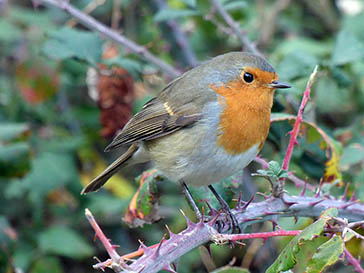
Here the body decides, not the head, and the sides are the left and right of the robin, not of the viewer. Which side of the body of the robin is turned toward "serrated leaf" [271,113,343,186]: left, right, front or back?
front

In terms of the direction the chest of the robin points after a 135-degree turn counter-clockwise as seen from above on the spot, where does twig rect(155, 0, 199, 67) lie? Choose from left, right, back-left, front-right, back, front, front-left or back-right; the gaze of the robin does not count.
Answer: front-right

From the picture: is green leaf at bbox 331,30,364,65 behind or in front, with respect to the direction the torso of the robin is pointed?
in front

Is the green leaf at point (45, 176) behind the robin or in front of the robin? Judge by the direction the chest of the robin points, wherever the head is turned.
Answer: behind

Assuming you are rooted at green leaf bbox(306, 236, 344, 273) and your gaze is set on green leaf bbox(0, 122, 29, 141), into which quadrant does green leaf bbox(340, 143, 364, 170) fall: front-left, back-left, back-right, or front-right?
front-right

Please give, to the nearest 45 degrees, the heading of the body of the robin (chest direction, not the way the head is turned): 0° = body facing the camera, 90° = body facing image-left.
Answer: approximately 270°

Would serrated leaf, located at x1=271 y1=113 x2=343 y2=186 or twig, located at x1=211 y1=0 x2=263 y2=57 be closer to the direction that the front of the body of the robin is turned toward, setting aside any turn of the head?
the serrated leaf
